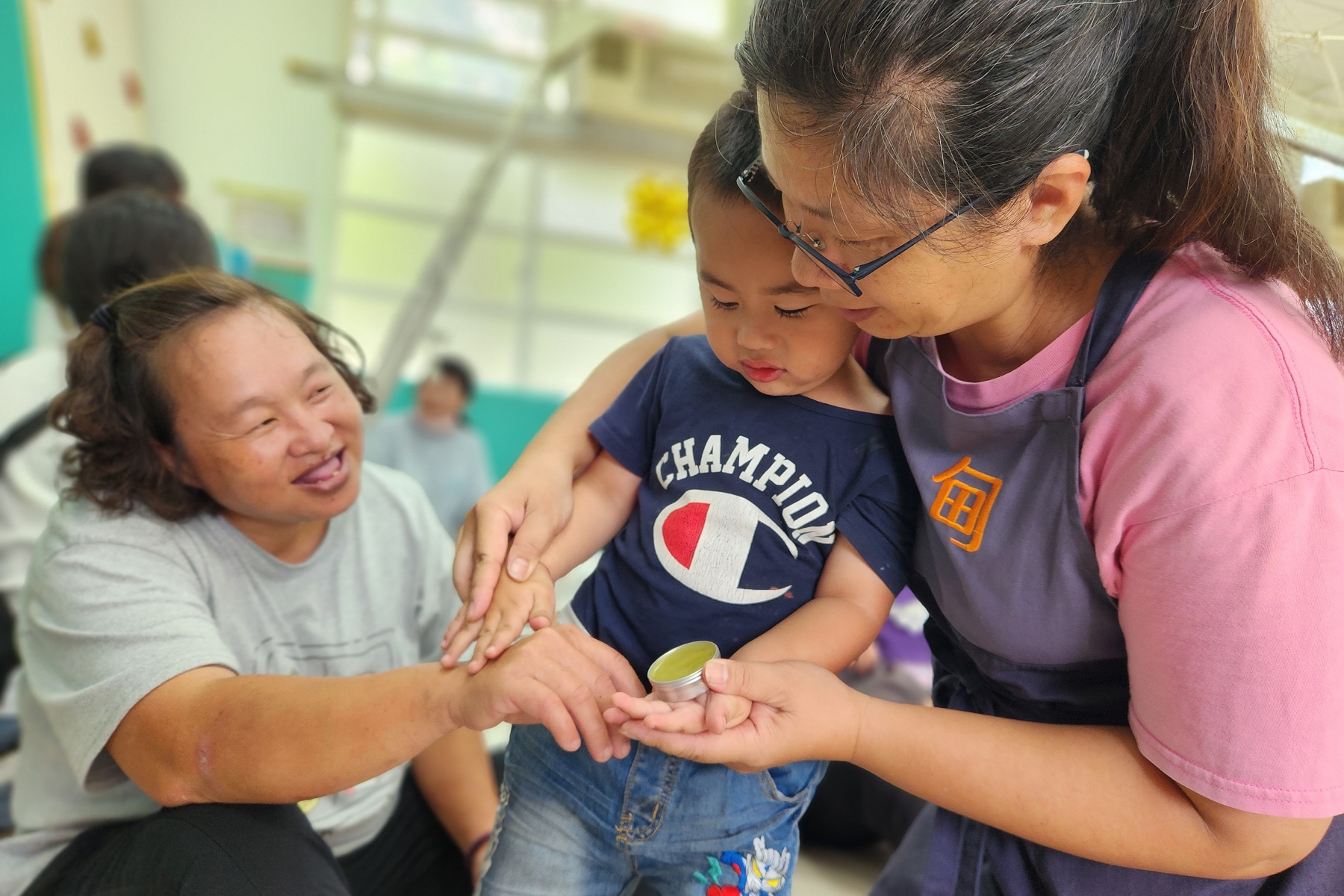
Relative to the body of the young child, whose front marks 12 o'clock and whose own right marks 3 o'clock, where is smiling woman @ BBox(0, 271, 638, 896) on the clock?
The smiling woman is roughly at 3 o'clock from the young child.

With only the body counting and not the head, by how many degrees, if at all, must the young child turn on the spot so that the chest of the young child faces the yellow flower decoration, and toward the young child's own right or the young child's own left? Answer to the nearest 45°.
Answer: approximately 180°

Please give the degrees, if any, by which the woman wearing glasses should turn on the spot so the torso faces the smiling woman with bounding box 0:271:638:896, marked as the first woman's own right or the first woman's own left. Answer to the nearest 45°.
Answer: approximately 45° to the first woman's own right

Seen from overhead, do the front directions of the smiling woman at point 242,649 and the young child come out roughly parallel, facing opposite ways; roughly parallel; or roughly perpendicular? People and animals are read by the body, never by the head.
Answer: roughly perpendicular

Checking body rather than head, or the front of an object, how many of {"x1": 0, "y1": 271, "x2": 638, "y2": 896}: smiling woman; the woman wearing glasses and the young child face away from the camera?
0

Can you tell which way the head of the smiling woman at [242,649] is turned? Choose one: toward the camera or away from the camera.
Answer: toward the camera

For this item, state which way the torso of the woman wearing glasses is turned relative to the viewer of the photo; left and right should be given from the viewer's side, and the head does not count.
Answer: facing the viewer and to the left of the viewer

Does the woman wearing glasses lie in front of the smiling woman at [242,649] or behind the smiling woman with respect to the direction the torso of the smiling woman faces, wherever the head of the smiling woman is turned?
in front

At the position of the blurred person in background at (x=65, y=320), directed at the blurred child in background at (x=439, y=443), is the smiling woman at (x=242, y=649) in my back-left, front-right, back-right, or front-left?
back-right

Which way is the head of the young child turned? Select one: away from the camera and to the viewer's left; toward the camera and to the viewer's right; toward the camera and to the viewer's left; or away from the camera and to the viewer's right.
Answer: toward the camera and to the viewer's left

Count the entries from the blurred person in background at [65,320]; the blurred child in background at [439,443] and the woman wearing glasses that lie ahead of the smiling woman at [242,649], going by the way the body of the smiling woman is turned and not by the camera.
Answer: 1

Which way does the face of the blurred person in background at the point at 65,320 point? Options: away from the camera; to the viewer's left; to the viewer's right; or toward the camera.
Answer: away from the camera

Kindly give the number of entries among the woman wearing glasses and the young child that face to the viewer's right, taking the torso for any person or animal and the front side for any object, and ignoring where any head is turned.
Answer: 0

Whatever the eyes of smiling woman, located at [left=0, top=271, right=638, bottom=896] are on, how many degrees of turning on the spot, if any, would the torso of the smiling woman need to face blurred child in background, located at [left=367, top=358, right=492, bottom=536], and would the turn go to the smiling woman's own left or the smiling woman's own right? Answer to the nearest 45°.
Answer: approximately 135° to the smiling woman's own left

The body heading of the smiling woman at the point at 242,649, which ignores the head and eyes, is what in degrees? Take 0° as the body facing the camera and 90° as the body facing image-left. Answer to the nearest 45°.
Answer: approximately 315°

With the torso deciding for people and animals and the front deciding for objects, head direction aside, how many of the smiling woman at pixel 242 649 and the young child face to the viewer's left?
0

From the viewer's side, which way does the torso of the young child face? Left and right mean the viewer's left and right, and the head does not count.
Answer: facing the viewer
